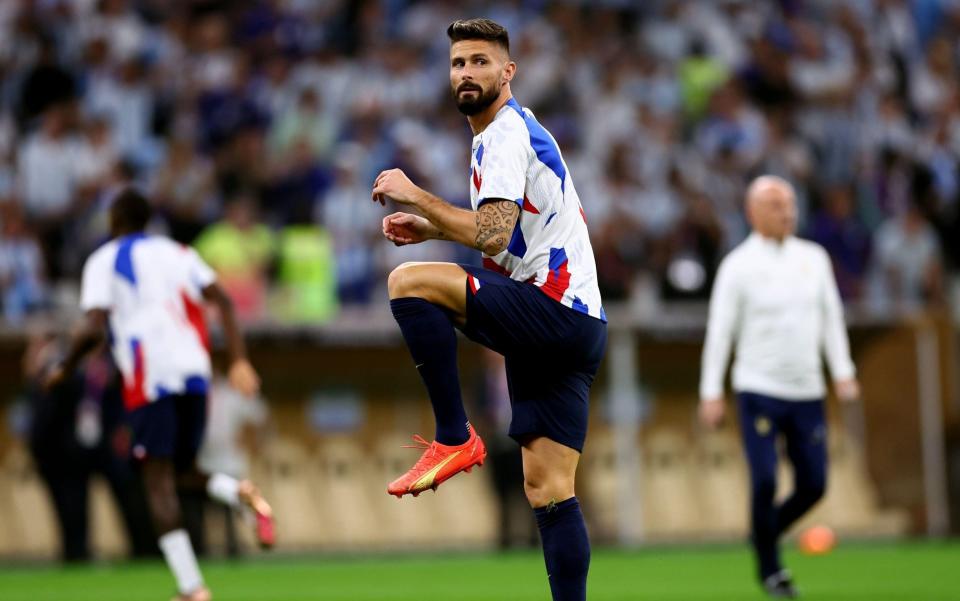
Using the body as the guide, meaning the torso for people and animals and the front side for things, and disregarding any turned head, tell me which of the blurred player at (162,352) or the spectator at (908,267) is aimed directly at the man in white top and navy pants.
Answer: the spectator

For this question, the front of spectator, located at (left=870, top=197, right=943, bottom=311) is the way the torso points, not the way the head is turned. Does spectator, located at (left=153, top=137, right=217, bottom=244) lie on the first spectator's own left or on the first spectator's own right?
on the first spectator's own right

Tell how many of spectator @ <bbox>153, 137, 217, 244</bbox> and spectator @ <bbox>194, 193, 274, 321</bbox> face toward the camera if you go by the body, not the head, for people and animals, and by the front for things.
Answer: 2

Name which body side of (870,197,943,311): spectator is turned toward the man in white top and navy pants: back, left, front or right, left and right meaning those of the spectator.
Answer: front

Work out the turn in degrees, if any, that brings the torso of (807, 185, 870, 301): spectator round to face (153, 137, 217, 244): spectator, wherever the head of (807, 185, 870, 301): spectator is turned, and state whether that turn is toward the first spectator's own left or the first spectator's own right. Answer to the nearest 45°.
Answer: approximately 90° to the first spectator's own right

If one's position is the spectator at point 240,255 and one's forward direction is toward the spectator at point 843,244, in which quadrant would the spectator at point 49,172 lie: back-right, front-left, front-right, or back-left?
back-left

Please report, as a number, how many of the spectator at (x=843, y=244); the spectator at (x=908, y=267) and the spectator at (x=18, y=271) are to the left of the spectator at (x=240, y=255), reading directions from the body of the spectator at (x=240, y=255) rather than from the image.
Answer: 2

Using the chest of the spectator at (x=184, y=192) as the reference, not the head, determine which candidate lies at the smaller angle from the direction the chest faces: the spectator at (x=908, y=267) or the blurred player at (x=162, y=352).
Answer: the blurred player

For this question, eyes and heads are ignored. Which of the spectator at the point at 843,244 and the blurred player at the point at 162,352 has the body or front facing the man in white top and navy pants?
the spectator

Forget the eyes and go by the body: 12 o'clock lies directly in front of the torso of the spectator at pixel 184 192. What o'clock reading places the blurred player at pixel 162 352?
The blurred player is roughly at 12 o'clock from the spectator.
